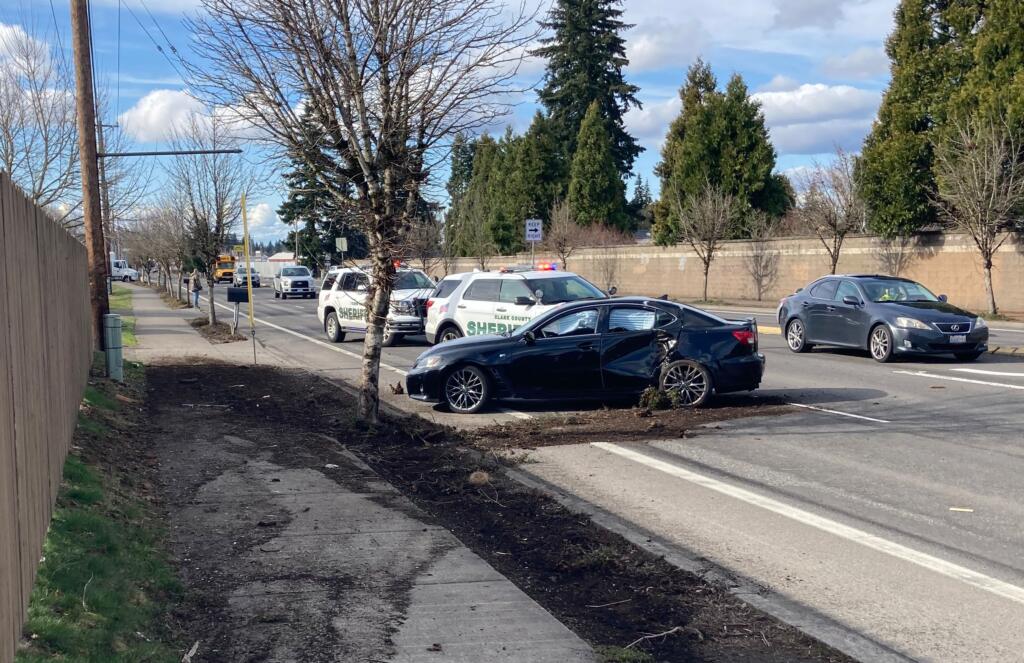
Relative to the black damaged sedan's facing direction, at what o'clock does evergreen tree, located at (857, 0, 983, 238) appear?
The evergreen tree is roughly at 4 o'clock from the black damaged sedan.

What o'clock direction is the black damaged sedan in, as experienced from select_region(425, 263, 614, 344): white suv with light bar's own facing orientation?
The black damaged sedan is roughly at 1 o'clock from the white suv with light bar.

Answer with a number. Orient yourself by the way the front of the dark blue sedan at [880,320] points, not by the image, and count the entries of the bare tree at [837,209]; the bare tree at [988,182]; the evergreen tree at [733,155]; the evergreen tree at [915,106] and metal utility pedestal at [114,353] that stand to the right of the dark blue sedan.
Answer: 1

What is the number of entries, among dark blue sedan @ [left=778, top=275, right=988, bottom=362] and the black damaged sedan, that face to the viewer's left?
1

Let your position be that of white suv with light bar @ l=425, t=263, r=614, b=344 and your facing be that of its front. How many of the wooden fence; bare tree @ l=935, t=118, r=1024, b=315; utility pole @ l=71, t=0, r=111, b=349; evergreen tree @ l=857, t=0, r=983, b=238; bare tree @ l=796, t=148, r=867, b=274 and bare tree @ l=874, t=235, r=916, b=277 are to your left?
4

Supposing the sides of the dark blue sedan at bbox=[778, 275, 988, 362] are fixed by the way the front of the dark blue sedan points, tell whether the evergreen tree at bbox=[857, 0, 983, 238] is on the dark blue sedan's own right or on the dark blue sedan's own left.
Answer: on the dark blue sedan's own left

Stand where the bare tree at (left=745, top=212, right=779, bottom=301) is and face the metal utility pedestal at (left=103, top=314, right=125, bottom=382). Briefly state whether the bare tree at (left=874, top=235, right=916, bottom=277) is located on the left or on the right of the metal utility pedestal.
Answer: left

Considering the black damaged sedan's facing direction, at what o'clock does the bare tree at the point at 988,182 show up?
The bare tree is roughly at 4 o'clock from the black damaged sedan.

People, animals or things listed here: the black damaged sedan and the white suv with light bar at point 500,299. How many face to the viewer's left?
1

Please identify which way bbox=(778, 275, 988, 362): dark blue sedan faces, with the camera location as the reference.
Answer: facing the viewer and to the right of the viewer

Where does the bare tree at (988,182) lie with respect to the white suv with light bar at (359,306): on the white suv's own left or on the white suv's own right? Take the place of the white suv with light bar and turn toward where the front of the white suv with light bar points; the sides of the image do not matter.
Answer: on the white suv's own left

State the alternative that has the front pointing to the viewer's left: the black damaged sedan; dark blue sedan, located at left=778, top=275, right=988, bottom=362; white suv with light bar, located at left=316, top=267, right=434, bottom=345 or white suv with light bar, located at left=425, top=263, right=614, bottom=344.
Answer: the black damaged sedan

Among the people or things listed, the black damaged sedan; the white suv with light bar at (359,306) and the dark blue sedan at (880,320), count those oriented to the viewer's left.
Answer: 1

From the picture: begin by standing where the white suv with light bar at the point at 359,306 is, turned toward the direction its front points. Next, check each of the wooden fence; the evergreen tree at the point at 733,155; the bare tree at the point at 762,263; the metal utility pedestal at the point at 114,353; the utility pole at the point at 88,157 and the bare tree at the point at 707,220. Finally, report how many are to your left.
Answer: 3

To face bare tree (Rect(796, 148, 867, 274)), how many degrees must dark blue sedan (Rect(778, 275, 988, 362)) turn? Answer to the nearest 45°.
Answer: approximately 135° to its left

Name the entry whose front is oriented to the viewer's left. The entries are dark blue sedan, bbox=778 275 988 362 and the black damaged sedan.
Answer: the black damaged sedan

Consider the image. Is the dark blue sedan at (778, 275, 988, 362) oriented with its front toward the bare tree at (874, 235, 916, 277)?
no

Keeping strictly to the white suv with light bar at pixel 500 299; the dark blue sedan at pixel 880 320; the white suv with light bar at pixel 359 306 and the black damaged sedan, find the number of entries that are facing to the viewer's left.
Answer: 1

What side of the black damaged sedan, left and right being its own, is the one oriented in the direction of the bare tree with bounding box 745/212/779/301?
right

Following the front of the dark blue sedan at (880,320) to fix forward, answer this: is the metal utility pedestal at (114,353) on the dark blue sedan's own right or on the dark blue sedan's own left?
on the dark blue sedan's own right

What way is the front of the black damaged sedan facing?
to the viewer's left
